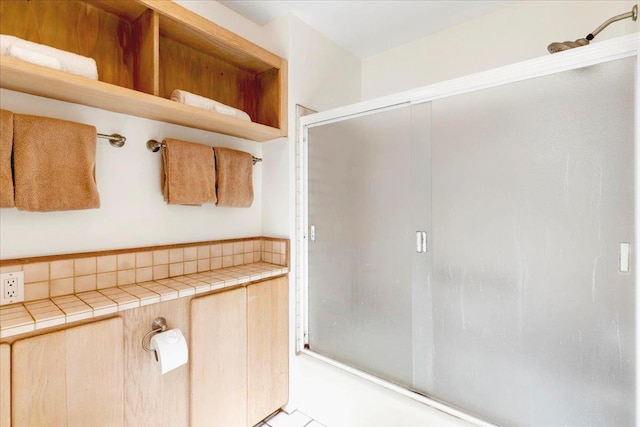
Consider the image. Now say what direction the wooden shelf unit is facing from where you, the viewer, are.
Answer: facing the viewer and to the right of the viewer

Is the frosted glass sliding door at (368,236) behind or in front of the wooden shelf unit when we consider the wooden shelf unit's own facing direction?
in front

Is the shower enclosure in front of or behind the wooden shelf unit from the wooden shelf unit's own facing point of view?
in front

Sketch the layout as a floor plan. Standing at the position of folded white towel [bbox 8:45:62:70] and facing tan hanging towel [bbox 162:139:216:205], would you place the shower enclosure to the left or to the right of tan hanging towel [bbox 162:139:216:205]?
right
